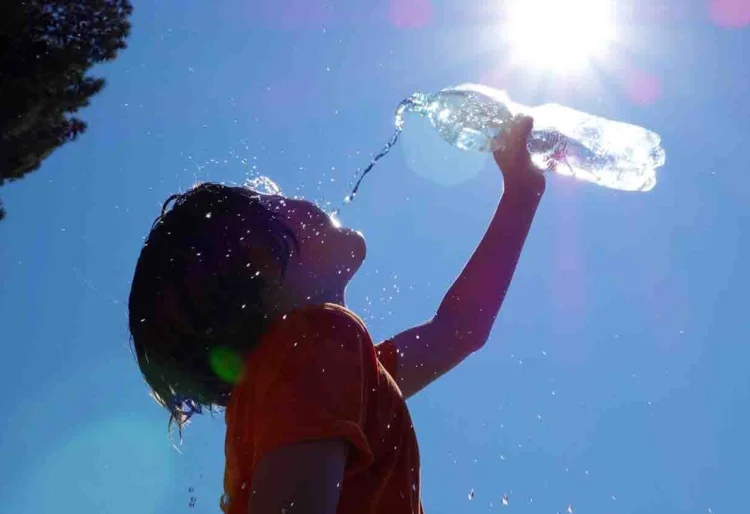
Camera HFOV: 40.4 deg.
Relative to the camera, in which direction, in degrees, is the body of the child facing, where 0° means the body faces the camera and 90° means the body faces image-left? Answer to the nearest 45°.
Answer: approximately 270°

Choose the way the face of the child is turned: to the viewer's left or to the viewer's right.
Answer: to the viewer's right

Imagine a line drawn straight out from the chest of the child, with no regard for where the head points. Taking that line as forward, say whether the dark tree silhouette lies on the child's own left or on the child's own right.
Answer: on the child's own left
